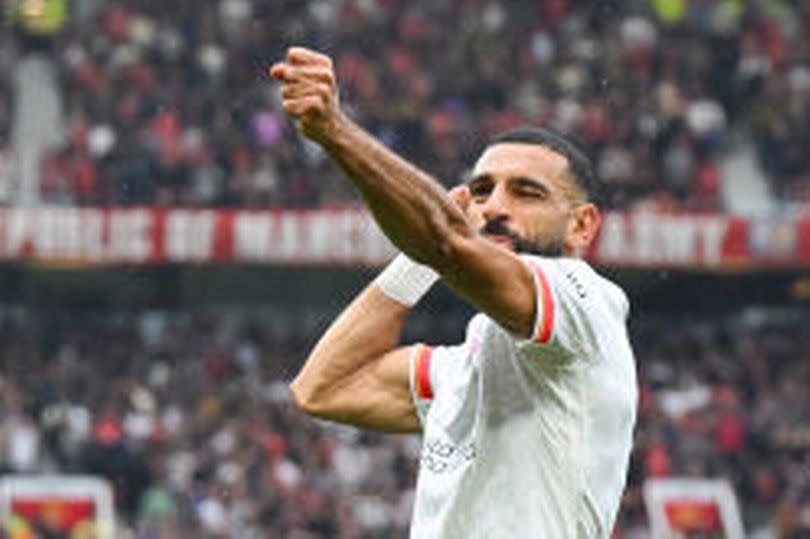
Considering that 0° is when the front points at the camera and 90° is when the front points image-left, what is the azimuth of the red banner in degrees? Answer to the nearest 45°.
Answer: approximately 0°
